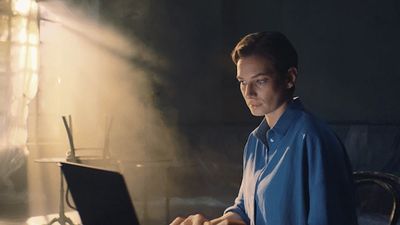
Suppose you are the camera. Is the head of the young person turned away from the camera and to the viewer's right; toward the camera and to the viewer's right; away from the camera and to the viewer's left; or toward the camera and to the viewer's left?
toward the camera and to the viewer's left

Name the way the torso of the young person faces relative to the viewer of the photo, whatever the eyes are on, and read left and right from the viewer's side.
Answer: facing the viewer and to the left of the viewer
